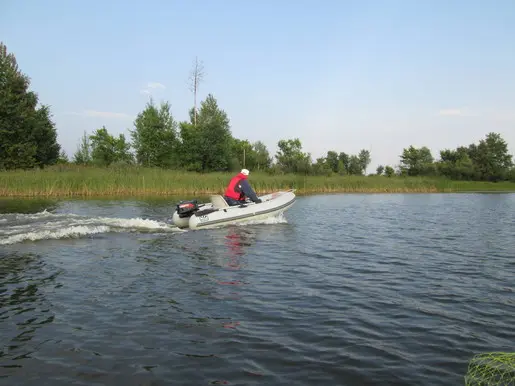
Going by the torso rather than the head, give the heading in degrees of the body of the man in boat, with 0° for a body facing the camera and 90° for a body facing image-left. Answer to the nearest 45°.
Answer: approximately 270°

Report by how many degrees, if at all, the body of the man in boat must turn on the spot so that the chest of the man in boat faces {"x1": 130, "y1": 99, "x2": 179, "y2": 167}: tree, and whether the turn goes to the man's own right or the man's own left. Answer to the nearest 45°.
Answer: approximately 90° to the man's own left

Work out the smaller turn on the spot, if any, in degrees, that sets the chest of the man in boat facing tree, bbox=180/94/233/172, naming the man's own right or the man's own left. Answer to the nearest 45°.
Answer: approximately 90° to the man's own left

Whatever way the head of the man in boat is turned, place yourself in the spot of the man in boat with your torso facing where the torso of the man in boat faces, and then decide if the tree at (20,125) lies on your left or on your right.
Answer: on your left
